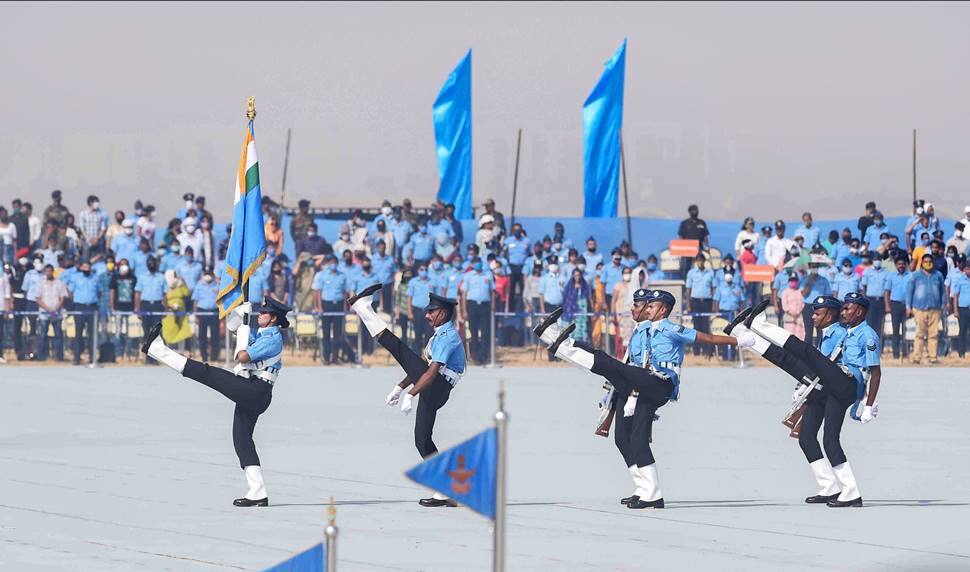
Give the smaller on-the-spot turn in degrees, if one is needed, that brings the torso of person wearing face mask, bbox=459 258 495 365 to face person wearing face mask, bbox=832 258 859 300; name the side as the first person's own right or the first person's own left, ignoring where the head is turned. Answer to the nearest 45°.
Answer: approximately 90° to the first person's own left

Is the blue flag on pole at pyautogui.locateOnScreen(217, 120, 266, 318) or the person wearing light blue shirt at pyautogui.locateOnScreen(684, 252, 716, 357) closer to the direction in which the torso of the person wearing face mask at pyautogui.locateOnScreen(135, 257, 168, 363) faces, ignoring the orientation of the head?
the blue flag on pole

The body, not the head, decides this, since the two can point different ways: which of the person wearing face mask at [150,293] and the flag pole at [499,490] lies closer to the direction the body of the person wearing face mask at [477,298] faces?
the flag pole

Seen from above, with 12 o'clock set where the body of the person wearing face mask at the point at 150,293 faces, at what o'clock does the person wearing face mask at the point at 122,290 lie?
the person wearing face mask at the point at 122,290 is roughly at 4 o'clock from the person wearing face mask at the point at 150,293.

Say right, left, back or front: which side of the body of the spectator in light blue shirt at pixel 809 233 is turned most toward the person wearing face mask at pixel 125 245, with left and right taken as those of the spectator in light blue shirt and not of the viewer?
right

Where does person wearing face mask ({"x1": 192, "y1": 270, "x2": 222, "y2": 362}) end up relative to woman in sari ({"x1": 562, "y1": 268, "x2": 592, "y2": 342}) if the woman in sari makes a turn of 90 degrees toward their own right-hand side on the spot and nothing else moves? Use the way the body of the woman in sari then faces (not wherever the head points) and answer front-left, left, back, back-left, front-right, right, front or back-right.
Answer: front

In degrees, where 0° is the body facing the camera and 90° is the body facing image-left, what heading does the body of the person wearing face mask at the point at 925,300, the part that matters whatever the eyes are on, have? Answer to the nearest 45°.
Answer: approximately 0°

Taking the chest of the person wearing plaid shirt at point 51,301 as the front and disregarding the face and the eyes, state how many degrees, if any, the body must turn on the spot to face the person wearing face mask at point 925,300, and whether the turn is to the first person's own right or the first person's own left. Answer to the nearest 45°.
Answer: approximately 90° to the first person's own left

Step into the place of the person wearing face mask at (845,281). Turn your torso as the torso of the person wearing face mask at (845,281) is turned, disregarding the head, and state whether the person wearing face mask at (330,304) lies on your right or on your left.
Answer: on your right
